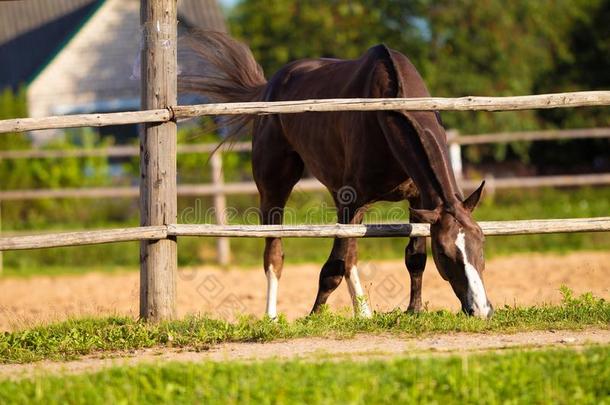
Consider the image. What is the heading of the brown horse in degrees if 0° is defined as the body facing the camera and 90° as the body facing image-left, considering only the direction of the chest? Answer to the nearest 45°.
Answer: approximately 315°
